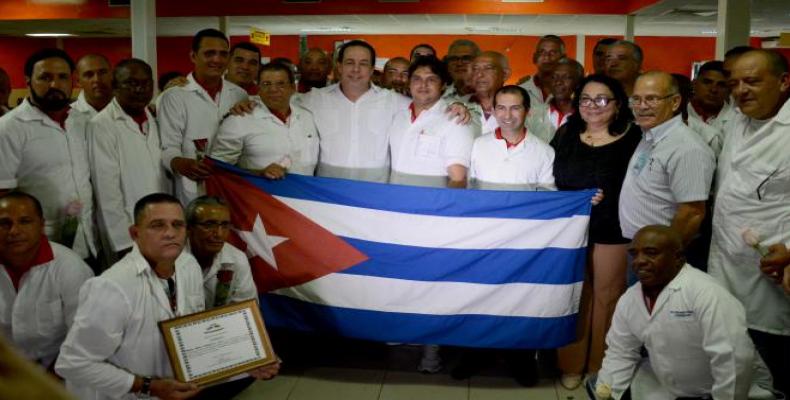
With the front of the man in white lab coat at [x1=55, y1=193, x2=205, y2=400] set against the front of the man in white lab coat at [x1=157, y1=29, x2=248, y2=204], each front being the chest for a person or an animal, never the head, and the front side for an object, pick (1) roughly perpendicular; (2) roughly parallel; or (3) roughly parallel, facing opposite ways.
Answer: roughly parallel

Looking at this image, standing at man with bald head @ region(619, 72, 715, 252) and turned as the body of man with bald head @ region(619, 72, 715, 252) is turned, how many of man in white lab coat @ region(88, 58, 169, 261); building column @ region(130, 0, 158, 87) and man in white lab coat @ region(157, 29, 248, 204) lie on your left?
0

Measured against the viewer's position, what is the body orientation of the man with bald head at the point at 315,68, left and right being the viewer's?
facing the viewer

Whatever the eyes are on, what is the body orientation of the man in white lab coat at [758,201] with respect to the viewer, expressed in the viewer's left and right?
facing the viewer and to the left of the viewer

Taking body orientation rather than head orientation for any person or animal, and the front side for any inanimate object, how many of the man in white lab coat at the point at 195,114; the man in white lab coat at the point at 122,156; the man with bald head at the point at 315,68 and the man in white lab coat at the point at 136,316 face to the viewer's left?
0

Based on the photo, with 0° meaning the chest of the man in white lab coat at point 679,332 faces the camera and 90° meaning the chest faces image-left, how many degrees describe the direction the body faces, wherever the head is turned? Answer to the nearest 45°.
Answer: approximately 45°

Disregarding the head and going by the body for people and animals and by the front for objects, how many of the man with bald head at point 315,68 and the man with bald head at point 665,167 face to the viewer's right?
0

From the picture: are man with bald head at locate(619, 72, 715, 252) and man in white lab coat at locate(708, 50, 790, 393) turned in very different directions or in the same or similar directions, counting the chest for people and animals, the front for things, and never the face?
same or similar directions

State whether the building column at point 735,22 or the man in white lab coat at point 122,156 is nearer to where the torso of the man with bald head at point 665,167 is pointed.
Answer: the man in white lab coat

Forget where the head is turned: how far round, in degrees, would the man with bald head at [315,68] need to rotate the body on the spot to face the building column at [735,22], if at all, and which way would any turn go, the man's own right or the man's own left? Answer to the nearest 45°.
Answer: approximately 90° to the man's own left

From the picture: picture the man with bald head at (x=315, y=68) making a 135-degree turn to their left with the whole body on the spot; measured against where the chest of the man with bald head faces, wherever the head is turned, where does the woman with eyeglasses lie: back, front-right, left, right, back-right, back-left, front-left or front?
right

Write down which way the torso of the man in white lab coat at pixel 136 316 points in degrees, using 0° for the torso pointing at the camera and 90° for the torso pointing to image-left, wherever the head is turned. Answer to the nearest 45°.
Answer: approximately 315°

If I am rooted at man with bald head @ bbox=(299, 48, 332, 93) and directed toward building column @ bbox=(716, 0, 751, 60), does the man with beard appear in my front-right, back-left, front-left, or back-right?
back-right

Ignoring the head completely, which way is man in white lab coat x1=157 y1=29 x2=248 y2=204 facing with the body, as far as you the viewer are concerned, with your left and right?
facing the viewer and to the right of the viewer

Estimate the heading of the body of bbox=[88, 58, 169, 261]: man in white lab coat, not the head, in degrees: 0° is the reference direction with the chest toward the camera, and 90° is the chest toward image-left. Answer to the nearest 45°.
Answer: approximately 315°

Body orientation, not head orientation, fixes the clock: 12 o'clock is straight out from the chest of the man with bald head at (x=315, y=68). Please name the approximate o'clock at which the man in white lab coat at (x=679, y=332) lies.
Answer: The man in white lab coat is roughly at 11 o'clock from the man with bald head.

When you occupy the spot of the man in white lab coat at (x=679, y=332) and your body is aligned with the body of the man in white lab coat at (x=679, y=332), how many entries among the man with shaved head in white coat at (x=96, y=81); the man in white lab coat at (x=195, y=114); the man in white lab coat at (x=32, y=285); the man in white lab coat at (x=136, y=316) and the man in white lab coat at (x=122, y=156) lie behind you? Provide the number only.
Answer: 0
